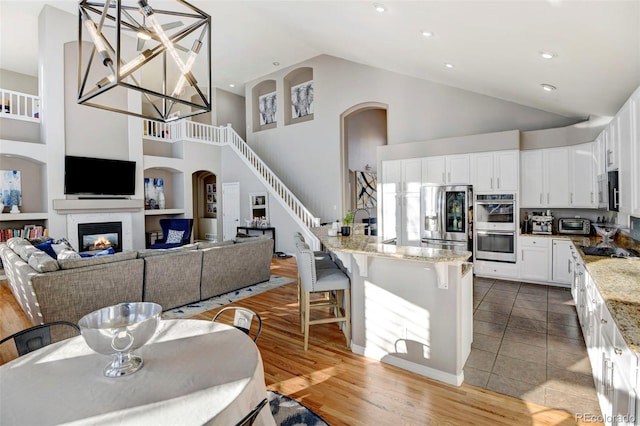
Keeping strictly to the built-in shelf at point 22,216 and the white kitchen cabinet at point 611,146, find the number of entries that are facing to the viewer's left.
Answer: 1

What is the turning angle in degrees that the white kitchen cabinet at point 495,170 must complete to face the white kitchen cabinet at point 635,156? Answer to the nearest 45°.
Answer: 0° — it already faces it

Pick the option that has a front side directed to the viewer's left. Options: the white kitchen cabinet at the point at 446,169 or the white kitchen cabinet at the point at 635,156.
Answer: the white kitchen cabinet at the point at 635,156

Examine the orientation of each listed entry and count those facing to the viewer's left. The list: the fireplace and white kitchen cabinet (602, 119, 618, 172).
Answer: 1

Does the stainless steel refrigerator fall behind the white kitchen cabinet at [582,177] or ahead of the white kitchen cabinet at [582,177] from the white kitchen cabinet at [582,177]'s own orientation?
ahead

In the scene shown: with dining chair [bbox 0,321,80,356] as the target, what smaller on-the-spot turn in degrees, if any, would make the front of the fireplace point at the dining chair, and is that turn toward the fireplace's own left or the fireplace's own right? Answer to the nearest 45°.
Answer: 0° — it already faces it

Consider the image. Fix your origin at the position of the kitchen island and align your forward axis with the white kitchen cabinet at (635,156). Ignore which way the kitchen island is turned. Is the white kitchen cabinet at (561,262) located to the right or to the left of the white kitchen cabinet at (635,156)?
left

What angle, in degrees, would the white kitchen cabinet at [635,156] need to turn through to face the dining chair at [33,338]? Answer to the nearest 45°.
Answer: approximately 45° to its left

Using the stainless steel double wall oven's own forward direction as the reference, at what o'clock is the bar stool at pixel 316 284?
The bar stool is roughly at 1 o'clock from the stainless steel double wall oven.

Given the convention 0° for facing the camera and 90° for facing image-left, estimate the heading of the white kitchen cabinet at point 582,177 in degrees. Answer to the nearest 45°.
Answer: approximately 45°

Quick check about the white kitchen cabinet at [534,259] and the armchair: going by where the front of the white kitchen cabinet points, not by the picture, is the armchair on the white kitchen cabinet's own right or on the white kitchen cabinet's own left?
on the white kitchen cabinet's own right

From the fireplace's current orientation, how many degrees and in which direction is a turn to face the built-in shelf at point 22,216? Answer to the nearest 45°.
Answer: approximately 90° to its right

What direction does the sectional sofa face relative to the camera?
away from the camera
